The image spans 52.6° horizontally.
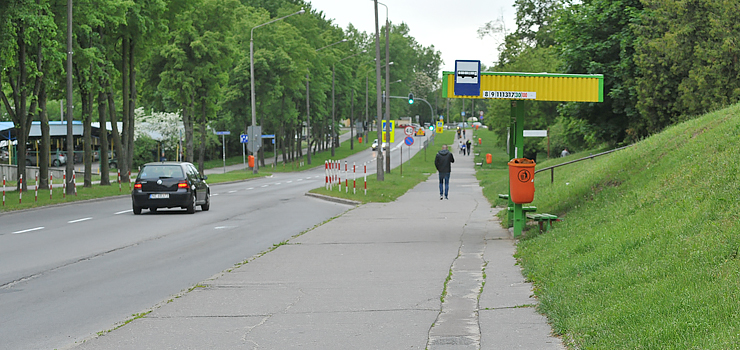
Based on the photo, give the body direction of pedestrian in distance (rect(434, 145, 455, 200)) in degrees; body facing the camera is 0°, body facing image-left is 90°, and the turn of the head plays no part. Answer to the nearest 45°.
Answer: approximately 180°

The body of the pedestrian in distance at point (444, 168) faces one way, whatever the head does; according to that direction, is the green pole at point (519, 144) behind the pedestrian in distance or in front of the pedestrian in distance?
behind

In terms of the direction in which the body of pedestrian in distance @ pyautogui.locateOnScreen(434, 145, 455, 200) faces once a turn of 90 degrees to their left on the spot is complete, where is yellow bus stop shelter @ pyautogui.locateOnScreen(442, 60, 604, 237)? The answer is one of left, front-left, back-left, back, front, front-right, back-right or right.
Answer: left

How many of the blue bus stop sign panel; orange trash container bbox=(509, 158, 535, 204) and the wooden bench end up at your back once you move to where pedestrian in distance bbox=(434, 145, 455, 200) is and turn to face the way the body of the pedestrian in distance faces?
3

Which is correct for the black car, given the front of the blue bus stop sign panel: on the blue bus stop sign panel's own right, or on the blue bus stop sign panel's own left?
on the blue bus stop sign panel's own right

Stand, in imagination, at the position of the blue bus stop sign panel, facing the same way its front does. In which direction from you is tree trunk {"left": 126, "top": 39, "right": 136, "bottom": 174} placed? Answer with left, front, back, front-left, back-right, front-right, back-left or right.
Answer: back-right

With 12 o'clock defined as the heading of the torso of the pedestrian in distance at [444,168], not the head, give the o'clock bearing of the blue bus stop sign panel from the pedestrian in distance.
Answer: The blue bus stop sign panel is roughly at 6 o'clock from the pedestrian in distance.

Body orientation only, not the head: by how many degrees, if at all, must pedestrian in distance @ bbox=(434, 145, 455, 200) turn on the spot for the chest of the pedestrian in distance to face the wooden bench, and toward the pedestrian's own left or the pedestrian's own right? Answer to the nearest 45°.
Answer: approximately 180°

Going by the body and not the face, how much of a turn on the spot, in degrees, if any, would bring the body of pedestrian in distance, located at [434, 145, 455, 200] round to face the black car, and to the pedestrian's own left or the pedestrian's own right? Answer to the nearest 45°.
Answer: approximately 135° to the pedestrian's own left

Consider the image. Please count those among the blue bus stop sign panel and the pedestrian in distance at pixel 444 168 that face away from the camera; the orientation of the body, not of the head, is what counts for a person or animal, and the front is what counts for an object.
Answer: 1

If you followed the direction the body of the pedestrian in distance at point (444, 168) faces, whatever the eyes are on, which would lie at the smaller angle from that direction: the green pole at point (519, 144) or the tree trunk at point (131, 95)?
the tree trunk

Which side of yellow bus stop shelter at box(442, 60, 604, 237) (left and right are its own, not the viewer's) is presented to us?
front

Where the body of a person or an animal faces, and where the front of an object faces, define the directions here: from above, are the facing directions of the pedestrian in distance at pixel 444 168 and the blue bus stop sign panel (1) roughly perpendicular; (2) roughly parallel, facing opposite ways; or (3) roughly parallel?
roughly parallel, facing opposite ways
